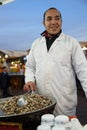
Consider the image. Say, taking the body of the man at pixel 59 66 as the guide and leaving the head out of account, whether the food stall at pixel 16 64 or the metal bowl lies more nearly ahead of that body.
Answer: the metal bowl

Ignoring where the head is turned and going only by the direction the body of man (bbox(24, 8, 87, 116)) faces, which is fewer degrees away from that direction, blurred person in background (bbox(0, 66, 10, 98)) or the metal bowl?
the metal bowl

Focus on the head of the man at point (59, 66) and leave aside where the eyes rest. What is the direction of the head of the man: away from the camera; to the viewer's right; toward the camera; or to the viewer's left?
toward the camera

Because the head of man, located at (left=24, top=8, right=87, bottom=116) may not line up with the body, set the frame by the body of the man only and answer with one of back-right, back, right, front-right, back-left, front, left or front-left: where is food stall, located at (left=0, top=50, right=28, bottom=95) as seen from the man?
back-right

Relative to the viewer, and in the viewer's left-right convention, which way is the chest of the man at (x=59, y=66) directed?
facing the viewer and to the left of the viewer

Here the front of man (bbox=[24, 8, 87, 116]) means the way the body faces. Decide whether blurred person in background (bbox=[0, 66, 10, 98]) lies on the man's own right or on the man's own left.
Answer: on the man's own right

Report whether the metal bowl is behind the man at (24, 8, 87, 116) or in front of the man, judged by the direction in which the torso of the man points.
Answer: in front

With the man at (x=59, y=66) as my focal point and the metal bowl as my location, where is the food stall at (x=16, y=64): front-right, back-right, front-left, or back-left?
front-left
